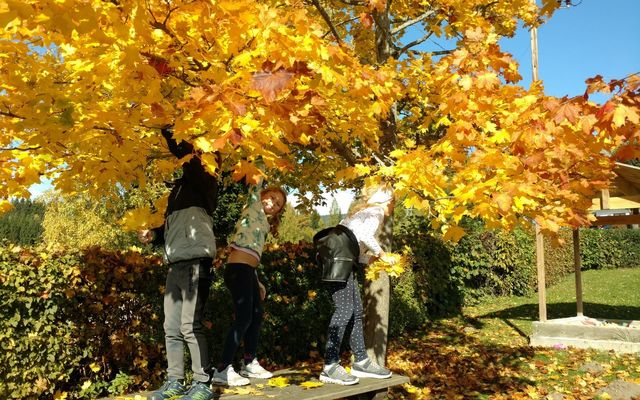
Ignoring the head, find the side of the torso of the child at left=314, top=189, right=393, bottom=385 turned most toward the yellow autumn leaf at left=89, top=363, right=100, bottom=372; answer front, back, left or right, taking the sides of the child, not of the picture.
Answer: back

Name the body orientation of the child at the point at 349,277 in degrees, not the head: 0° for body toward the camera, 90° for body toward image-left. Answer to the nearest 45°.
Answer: approximately 270°

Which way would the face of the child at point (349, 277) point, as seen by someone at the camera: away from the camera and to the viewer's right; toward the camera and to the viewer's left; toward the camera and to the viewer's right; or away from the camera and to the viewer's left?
away from the camera and to the viewer's right

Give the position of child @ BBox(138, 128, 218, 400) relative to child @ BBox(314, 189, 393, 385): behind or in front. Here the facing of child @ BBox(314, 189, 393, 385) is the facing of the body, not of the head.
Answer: behind

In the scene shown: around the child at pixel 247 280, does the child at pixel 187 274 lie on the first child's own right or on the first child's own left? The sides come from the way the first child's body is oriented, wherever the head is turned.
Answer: on the first child's own right

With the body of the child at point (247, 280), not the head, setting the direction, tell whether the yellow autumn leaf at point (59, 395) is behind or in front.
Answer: behind

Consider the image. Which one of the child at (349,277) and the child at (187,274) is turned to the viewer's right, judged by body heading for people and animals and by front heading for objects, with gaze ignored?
the child at (349,277)
